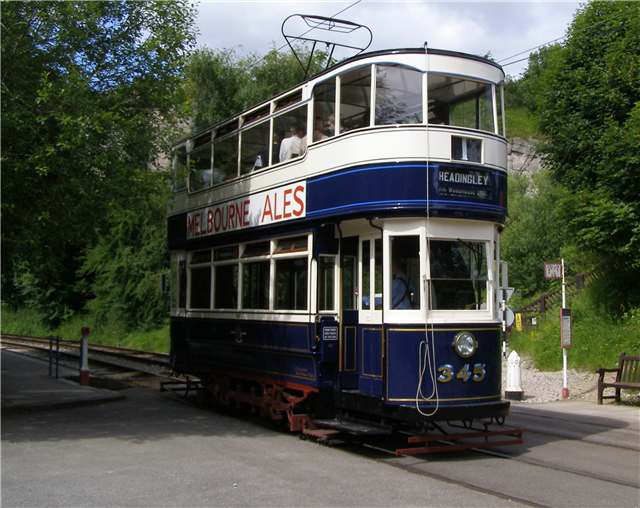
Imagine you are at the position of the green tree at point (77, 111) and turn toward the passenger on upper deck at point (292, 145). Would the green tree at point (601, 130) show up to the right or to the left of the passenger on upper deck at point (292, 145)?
left

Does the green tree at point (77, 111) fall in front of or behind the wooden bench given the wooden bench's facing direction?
in front

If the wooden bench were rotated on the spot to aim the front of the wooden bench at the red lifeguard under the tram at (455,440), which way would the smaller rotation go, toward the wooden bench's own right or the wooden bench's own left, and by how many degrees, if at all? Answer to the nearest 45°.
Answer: approximately 45° to the wooden bench's own left

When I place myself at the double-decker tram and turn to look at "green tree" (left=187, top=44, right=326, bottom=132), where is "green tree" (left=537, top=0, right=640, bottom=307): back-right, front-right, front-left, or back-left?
front-right

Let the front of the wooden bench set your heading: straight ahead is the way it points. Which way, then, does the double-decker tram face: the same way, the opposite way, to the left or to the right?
to the left

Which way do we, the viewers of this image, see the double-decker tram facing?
facing the viewer and to the right of the viewer

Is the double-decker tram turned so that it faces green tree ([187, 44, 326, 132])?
no

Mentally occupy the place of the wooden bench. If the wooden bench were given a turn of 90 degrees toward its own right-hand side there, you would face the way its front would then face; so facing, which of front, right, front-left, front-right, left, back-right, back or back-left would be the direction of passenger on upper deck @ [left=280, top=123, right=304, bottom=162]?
left

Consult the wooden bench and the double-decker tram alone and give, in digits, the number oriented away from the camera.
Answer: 0

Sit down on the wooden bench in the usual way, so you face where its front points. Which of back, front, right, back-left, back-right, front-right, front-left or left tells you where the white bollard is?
front-right

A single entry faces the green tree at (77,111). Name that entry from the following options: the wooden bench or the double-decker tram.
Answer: the wooden bench

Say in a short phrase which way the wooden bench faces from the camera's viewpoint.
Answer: facing the viewer and to the left of the viewer
